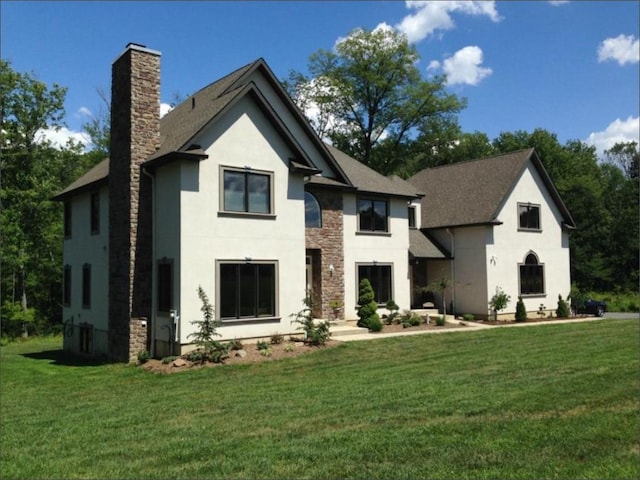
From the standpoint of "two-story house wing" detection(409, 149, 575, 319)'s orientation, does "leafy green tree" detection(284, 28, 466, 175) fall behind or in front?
behind

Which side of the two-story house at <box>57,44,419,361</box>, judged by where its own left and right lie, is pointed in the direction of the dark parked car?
left

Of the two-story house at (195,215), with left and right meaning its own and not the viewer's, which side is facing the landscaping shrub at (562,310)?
left

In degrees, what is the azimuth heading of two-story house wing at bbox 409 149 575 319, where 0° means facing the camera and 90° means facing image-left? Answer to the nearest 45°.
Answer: approximately 315°

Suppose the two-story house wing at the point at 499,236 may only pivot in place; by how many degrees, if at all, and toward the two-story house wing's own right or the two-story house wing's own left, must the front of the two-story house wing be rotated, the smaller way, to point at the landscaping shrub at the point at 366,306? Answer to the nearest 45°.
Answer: approximately 90° to the two-story house wing's own right

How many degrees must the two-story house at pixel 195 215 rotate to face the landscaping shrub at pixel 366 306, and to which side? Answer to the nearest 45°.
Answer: approximately 90° to its left

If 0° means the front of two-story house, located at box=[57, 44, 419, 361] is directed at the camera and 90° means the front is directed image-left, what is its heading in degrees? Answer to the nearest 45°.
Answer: approximately 315°

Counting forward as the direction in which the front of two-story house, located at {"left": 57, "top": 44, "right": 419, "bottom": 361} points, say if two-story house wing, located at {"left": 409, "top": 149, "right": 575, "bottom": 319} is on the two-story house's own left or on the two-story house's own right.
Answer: on the two-story house's own left
